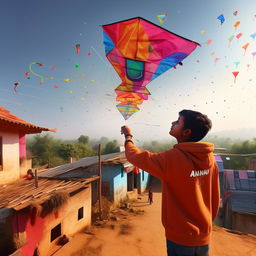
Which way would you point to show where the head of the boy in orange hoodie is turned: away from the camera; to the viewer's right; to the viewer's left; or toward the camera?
to the viewer's left

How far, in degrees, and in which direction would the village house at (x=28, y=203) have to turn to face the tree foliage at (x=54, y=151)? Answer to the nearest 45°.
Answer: approximately 135° to its left

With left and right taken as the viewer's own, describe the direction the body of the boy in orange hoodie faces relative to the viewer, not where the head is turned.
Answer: facing away from the viewer and to the left of the viewer

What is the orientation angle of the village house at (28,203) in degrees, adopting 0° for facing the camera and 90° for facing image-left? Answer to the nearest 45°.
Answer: approximately 315°

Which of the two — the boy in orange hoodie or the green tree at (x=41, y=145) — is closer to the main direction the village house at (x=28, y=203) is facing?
the boy in orange hoodie

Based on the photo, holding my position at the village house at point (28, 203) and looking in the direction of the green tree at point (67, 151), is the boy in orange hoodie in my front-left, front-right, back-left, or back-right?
back-right
